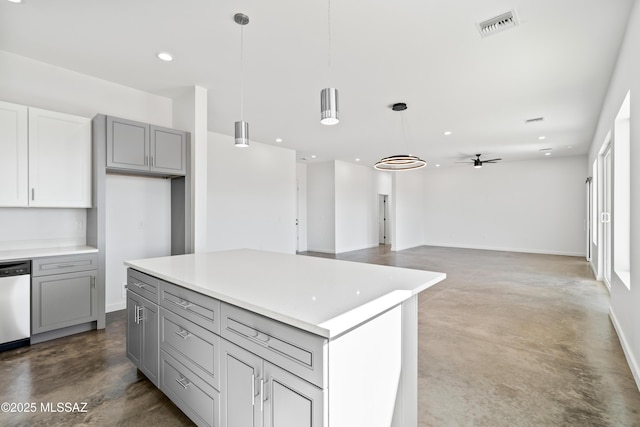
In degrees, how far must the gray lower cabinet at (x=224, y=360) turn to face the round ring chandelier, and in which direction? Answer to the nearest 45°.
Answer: approximately 180°

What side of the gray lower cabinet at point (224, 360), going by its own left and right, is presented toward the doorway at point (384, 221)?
back

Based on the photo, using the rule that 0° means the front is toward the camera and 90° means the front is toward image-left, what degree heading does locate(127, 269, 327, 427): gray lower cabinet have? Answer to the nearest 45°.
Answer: approximately 45°

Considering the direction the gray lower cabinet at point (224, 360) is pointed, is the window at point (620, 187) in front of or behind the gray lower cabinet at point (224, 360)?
behind

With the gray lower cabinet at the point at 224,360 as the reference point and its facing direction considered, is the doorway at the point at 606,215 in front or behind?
behind

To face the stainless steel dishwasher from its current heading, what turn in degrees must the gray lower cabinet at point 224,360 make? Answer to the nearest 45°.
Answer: approximately 90° to its right

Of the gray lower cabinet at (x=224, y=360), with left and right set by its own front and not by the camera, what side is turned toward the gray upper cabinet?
right
